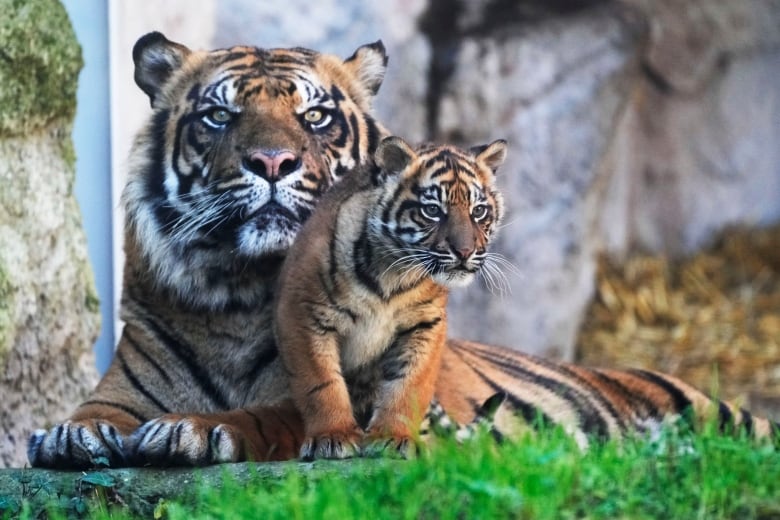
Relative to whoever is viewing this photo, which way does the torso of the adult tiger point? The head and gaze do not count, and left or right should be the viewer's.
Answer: facing the viewer and to the left of the viewer

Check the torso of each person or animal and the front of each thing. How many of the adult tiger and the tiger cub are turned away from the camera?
0

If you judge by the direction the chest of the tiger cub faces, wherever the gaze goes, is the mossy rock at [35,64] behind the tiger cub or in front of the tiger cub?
behind

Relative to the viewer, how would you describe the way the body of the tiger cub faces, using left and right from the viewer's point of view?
facing the viewer and to the right of the viewer

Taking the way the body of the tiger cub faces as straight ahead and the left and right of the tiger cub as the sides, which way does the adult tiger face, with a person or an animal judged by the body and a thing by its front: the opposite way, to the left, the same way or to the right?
to the right

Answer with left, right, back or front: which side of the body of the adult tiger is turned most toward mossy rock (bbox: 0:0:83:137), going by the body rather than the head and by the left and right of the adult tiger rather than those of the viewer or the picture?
right

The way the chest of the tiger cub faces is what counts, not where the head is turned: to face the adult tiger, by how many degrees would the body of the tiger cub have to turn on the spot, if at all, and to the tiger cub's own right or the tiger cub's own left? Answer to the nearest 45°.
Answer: approximately 180°
